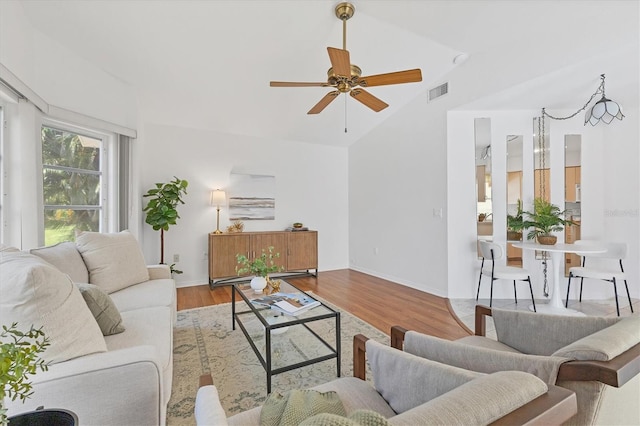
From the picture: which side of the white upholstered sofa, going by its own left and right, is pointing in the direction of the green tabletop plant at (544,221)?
front

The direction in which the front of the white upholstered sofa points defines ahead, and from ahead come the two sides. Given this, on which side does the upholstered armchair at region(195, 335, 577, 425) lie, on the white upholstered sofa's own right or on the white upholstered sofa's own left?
on the white upholstered sofa's own right

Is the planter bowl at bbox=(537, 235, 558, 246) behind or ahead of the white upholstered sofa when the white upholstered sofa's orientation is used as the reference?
ahead

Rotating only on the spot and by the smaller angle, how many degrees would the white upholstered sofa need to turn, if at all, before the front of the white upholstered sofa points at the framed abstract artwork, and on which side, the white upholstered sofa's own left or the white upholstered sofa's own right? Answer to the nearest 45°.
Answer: approximately 45° to the white upholstered sofa's own left

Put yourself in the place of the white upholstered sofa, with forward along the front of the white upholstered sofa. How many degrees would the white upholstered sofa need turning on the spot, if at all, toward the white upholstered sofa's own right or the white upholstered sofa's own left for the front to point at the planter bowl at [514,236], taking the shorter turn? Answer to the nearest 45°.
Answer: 0° — it already faces it

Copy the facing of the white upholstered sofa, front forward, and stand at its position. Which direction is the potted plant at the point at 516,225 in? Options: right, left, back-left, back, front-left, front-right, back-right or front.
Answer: front

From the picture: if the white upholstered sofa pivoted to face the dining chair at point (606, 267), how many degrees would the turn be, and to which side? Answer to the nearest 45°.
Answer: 0° — it already faces it

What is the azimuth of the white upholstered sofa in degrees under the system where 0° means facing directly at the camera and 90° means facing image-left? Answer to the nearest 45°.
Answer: approximately 270°

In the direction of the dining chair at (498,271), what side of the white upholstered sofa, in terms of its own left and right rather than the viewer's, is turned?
front

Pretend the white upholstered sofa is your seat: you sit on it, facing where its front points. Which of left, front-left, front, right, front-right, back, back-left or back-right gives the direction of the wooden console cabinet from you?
front-left
